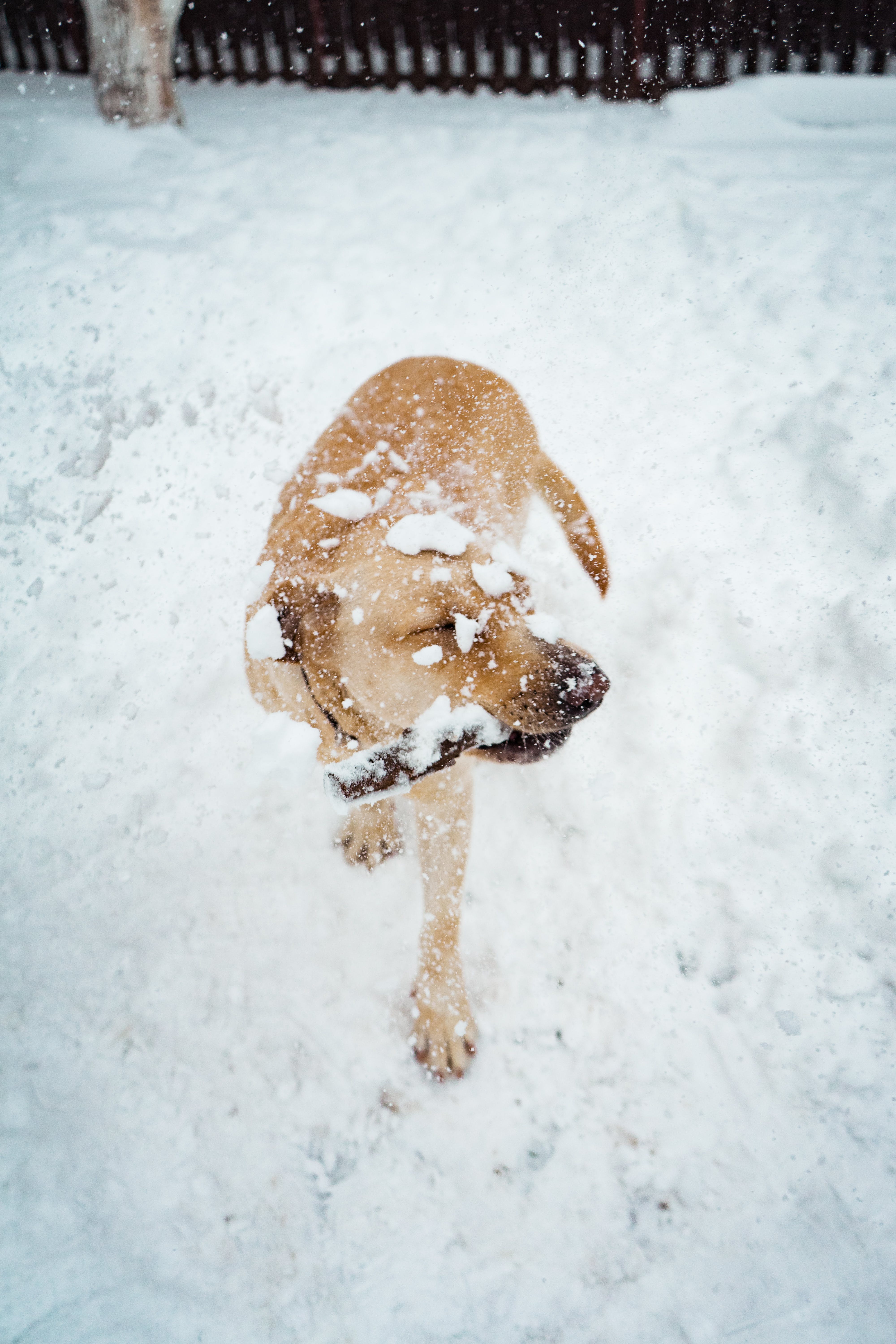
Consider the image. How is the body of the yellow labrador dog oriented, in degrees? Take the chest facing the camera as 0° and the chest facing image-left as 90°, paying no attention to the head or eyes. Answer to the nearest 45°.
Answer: approximately 0°

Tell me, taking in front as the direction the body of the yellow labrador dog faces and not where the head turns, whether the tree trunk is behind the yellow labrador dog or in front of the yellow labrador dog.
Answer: behind
